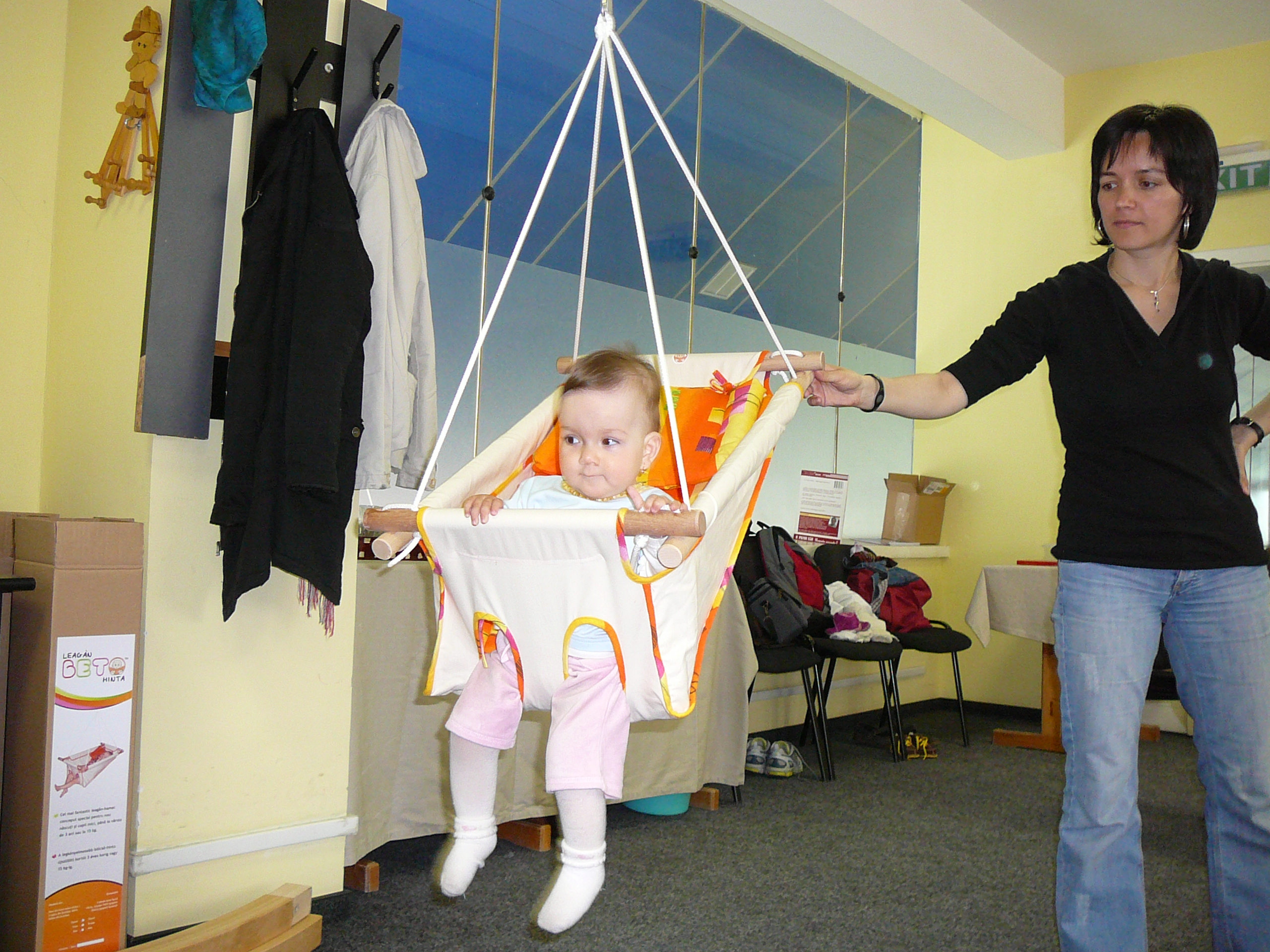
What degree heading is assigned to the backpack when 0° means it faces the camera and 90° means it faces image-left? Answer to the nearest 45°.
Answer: approximately 315°

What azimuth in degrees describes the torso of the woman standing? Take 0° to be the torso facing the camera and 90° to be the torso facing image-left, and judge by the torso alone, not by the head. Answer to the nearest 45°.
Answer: approximately 0°

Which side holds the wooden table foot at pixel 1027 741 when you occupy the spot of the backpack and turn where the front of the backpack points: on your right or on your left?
on your left

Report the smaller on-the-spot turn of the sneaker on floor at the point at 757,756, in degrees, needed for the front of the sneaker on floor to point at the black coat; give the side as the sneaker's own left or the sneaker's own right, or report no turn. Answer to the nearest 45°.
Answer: approximately 45° to the sneaker's own right

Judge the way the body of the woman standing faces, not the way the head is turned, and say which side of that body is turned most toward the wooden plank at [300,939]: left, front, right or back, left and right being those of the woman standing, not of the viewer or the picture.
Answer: right

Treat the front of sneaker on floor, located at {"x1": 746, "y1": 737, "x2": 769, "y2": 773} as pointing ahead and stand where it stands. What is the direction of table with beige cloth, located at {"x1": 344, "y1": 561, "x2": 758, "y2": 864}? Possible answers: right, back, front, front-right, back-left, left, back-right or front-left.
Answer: front-right

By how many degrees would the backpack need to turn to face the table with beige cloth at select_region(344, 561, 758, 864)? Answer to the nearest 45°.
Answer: approximately 90° to its right

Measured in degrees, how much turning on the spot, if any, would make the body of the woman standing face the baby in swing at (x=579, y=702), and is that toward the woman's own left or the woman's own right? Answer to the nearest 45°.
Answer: approximately 45° to the woman's own right

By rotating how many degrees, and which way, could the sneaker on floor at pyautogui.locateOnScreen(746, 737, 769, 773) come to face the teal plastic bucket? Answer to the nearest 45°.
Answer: approximately 45° to its right
